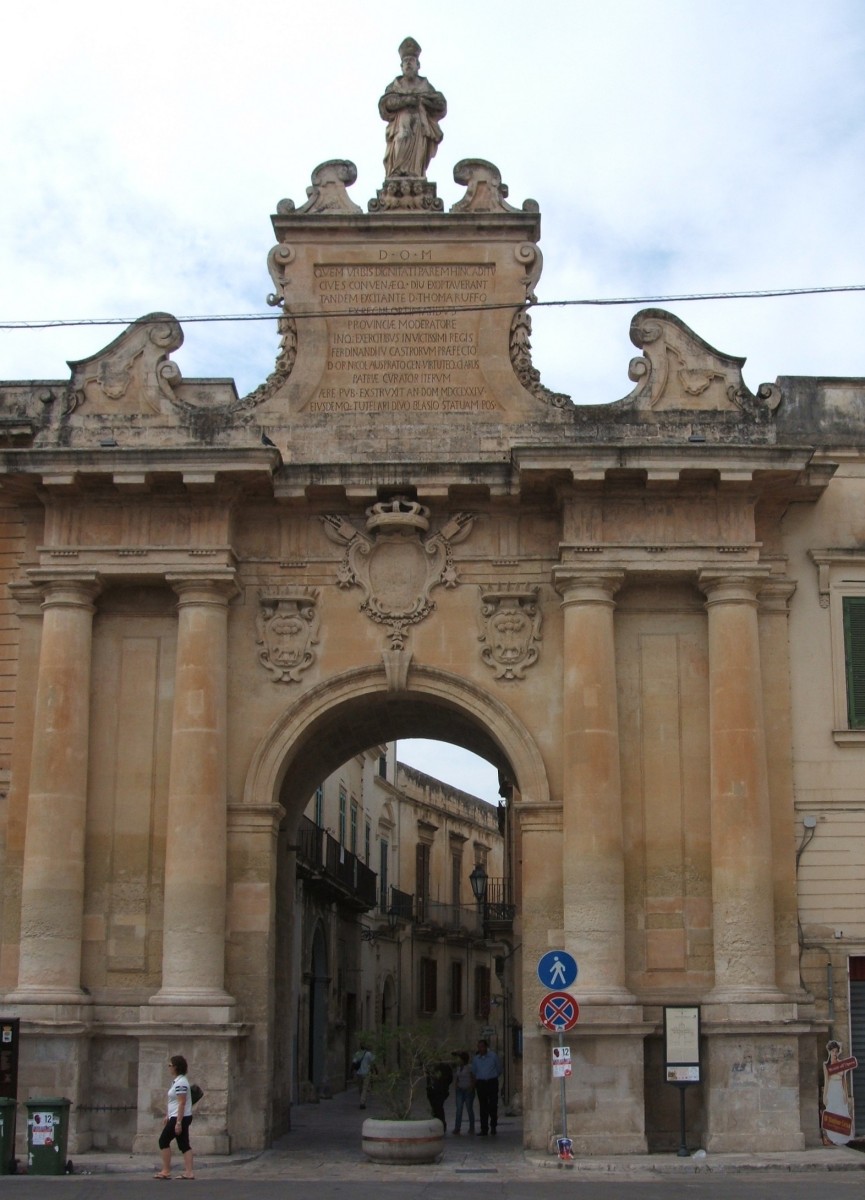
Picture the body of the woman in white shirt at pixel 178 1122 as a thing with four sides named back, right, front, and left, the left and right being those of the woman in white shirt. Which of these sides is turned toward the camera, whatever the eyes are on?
left

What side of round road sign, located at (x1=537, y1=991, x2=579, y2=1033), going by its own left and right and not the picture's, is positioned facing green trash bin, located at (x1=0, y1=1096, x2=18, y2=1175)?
right

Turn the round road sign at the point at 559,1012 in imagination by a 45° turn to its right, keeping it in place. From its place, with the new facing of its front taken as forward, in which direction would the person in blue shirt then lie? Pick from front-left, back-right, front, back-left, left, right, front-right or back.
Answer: back-right

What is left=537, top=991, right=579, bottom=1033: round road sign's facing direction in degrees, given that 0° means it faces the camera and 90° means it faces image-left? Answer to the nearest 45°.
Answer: approximately 0°
